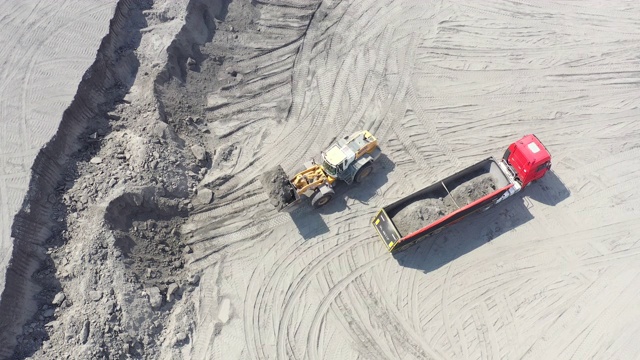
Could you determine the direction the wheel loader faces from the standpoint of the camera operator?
facing the viewer and to the left of the viewer

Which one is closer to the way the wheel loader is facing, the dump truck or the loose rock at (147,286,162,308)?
the loose rock

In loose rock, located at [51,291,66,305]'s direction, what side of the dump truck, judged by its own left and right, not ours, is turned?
back

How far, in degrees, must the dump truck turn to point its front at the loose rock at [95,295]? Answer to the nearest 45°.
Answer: approximately 180°

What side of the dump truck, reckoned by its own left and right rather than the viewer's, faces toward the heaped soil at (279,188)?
back

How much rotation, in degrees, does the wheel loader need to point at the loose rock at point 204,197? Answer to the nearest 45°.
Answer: approximately 45° to its right

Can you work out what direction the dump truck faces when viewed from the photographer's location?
facing away from the viewer and to the right of the viewer

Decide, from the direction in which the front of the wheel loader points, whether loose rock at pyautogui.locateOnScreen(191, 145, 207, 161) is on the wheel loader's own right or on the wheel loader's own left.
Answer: on the wheel loader's own right

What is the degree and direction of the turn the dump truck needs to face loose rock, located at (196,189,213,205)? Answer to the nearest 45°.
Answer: approximately 135° to its left

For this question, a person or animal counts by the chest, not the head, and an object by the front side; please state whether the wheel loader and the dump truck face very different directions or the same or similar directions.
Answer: very different directions

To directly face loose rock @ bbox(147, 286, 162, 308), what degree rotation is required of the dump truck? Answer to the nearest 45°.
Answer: approximately 180°
